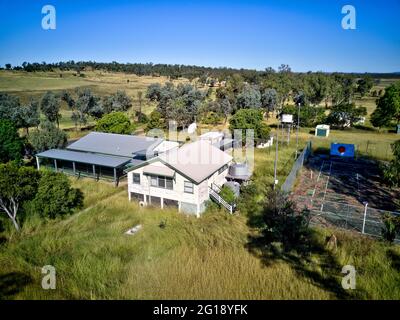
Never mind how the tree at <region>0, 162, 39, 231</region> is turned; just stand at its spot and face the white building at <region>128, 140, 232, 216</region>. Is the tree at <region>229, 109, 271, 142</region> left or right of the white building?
left

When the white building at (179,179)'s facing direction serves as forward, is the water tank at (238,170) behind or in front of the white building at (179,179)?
behind

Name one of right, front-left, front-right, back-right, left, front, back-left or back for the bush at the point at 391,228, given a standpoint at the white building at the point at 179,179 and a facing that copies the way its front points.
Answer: left

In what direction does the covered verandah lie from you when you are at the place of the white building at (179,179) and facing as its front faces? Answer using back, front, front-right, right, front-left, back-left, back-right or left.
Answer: right

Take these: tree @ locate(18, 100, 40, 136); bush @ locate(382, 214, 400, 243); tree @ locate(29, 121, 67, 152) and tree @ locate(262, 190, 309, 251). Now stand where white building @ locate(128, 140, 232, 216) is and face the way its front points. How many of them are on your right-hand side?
2

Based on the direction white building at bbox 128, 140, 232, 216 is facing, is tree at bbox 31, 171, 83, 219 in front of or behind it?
in front

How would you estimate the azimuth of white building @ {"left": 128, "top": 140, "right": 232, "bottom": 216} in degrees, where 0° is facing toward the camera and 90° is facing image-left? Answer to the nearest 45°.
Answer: approximately 45°

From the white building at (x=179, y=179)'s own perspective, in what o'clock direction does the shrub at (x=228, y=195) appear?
The shrub is roughly at 8 o'clock from the white building.

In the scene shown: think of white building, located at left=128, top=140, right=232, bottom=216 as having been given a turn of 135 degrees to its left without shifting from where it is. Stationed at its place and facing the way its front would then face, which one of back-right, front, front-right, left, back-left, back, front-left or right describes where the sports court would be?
front
